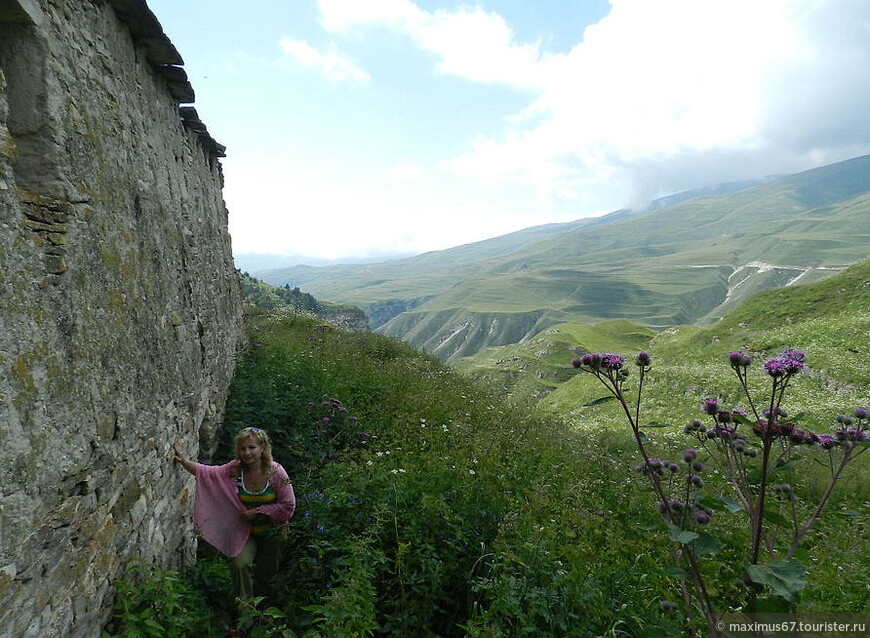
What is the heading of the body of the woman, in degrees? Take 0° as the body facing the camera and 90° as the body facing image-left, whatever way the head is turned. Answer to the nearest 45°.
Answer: approximately 0°

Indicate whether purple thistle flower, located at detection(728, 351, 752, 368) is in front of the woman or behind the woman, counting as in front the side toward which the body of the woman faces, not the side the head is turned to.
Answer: in front

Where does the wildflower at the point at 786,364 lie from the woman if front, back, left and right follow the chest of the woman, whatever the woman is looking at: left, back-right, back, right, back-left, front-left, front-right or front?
front-left

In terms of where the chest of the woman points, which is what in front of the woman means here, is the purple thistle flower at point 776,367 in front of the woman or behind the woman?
in front

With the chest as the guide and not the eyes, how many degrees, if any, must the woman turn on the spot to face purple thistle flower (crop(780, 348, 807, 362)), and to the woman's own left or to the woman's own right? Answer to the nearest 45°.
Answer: approximately 45° to the woman's own left
